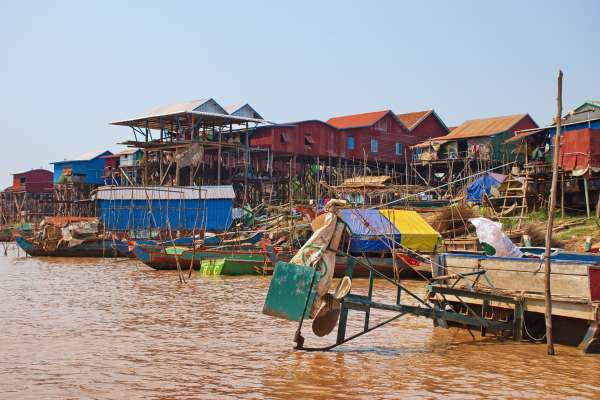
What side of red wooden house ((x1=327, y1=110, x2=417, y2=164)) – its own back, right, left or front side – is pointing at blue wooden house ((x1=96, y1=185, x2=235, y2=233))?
right

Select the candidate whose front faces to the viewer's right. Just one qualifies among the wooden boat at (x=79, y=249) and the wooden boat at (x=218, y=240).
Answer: the wooden boat at (x=218, y=240)

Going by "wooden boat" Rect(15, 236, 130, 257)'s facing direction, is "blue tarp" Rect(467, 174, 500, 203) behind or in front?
behind

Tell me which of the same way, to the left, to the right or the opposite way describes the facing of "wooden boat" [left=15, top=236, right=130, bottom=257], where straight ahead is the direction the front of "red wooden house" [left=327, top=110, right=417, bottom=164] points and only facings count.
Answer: to the right

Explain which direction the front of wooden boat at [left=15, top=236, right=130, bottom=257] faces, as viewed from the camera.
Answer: facing to the left of the viewer

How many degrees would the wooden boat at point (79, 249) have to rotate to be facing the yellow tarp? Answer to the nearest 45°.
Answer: approximately 135° to its left

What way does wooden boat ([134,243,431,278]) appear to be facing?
to the viewer's left

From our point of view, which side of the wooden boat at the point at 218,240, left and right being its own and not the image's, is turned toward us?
right

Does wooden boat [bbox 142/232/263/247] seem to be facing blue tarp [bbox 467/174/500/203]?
yes

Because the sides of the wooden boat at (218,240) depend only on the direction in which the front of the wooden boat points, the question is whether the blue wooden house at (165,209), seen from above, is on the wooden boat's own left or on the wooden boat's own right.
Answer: on the wooden boat's own left

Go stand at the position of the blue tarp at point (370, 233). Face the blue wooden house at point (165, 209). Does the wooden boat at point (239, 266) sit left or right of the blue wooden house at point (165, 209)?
left

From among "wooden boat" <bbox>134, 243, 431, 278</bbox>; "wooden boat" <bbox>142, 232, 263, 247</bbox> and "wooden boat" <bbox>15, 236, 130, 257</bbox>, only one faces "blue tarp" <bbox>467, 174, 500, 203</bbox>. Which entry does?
"wooden boat" <bbox>142, 232, 263, 247</bbox>
